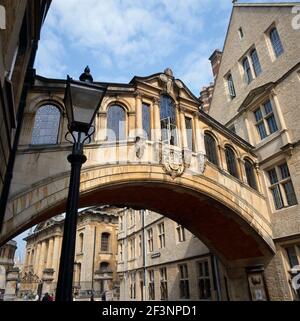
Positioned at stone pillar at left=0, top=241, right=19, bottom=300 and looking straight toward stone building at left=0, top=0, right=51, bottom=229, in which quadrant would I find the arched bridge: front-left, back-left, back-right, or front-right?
front-left

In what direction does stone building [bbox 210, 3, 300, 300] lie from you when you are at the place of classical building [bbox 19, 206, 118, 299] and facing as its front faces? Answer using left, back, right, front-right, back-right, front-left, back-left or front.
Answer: front-left

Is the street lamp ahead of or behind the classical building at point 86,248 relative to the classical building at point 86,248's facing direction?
ahead

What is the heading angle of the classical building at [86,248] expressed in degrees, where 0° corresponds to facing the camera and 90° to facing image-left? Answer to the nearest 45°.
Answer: approximately 45°

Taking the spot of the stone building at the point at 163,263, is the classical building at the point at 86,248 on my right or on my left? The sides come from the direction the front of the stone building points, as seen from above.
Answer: on my right

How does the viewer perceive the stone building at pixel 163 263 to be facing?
facing the viewer and to the left of the viewer

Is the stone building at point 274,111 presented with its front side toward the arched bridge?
yes

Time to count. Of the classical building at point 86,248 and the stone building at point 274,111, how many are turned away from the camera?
0

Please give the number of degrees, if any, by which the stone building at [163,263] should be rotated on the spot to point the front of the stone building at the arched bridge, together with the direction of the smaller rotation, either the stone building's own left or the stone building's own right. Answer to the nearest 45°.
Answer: approximately 45° to the stone building's own left

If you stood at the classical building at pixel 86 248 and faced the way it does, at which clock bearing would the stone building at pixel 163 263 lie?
The stone building is roughly at 10 o'clock from the classical building.

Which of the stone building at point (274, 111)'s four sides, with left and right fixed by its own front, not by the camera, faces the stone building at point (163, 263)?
right

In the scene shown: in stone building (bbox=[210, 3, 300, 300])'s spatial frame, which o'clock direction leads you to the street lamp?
The street lamp is roughly at 11 o'clock from the stone building.

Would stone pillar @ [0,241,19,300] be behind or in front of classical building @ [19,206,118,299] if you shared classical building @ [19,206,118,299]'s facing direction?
in front
